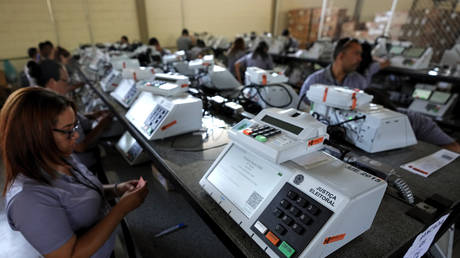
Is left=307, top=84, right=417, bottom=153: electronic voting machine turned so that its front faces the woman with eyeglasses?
no

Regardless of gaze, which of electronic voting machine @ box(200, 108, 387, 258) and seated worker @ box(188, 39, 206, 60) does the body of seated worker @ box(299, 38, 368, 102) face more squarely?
the electronic voting machine

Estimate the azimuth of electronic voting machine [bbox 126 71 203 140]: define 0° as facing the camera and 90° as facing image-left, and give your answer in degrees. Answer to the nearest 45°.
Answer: approximately 45°

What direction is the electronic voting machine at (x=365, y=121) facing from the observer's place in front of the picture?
facing away from the viewer and to the right of the viewer

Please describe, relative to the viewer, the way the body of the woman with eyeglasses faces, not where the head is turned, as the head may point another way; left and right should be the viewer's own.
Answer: facing to the right of the viewer

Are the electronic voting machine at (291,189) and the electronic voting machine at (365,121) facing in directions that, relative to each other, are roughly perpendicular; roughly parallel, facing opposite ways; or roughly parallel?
roughly parallel, facing opposite ways

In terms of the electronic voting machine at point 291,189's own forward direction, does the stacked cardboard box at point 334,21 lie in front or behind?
behind

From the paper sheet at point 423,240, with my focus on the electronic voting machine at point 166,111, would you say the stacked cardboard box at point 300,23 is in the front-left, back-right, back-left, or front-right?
front-right

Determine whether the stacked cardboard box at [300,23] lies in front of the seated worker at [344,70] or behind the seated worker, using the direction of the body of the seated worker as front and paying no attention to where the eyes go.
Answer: behind

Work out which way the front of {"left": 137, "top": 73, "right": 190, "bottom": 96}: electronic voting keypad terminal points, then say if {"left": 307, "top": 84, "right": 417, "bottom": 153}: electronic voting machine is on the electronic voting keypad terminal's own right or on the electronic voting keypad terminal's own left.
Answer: on the electronic voting keypad terminal's own left

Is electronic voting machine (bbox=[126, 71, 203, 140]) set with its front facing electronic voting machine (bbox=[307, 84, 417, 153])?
no

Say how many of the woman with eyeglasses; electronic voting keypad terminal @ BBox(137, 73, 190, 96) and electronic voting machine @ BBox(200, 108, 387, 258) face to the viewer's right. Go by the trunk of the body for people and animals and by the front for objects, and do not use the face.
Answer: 1

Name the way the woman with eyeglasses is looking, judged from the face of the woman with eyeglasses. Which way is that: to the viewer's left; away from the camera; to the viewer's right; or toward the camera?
to the viewer's right

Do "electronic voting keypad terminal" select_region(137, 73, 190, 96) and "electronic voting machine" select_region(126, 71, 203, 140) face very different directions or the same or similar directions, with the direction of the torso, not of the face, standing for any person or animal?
same or similar directions

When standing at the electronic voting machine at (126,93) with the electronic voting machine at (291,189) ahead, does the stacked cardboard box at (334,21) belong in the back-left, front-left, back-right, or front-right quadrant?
back-left

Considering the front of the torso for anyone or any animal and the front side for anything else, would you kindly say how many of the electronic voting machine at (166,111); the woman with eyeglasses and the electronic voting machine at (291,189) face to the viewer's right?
1

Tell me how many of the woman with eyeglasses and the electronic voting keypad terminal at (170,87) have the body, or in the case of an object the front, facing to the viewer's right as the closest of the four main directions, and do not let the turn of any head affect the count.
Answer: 1

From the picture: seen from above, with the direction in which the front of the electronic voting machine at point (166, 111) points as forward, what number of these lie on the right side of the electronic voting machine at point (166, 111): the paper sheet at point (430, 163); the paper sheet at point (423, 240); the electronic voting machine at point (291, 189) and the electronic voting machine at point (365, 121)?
0
